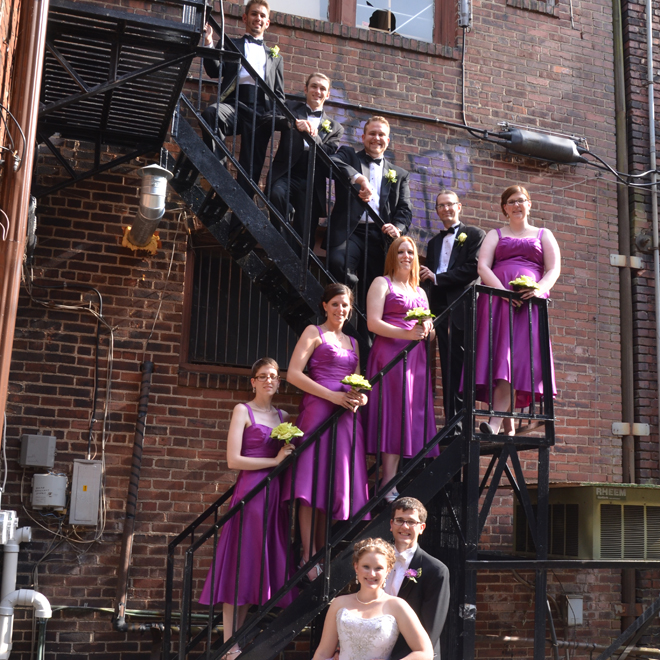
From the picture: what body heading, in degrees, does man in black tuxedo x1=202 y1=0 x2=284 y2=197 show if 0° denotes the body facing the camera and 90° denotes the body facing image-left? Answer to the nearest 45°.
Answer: approximately 0°

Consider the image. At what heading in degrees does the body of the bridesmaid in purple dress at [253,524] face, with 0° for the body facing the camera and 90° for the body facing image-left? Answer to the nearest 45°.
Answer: approximately 315°

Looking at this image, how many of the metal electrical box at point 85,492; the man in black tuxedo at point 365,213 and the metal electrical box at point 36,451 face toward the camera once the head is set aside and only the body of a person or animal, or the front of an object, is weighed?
3

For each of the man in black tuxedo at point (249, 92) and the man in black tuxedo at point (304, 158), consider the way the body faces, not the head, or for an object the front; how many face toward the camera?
2

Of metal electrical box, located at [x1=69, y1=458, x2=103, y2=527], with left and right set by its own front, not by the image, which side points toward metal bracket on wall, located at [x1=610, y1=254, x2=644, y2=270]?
left
